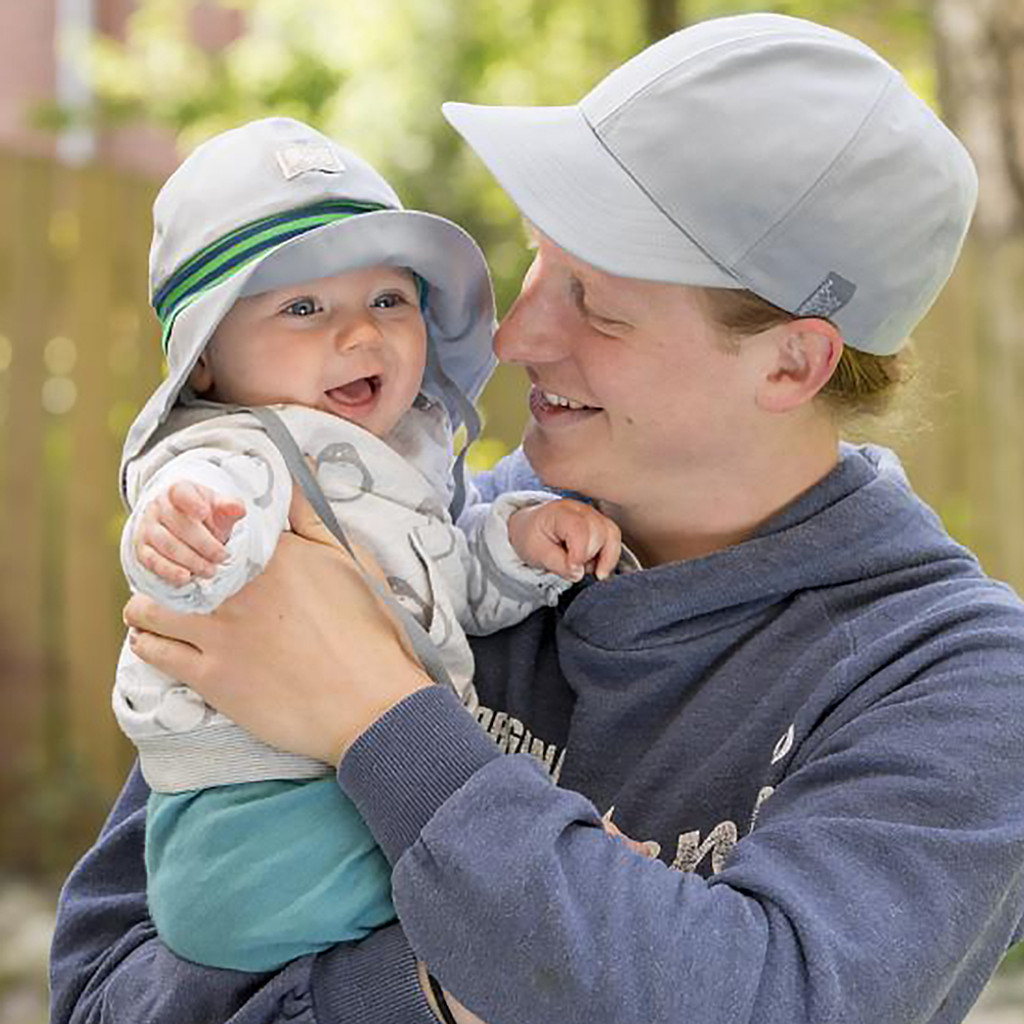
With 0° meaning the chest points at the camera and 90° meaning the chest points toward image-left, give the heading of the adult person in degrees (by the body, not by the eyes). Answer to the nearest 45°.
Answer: approximately 45°
